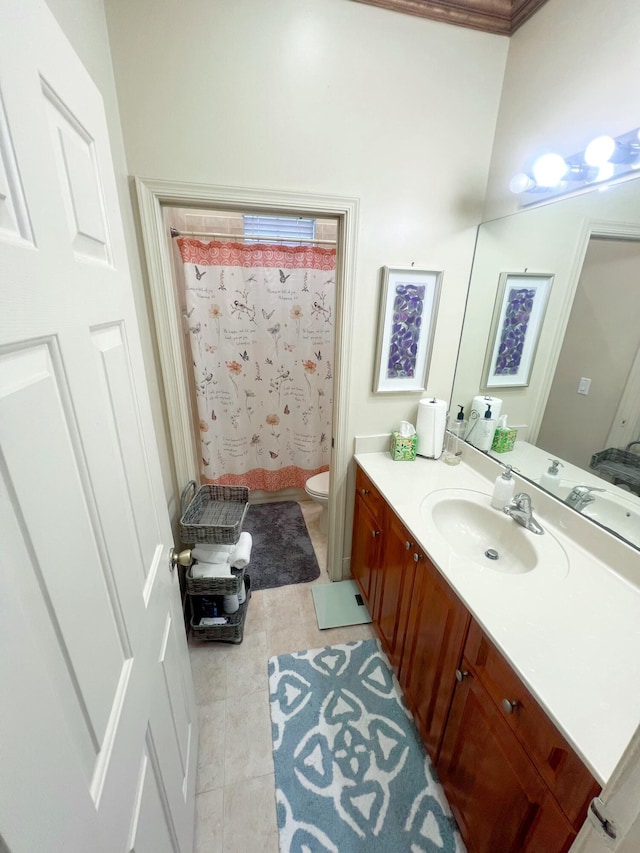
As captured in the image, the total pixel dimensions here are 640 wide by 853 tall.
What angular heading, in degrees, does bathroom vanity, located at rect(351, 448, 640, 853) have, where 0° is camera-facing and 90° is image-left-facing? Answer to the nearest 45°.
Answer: approximately 45°

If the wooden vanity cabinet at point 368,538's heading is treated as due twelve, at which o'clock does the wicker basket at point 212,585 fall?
The wicker basket is roughly at 1 o'clock from the wooden vanity cabinet.

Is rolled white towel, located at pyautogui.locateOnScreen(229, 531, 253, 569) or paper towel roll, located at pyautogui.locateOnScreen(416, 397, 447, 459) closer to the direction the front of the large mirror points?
the rolled white towel

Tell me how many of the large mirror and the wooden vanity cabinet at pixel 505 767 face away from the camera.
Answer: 0

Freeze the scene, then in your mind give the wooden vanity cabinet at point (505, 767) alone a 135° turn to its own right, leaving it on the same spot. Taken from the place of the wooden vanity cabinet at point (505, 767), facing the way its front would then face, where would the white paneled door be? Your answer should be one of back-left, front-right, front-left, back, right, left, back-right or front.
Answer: back-left

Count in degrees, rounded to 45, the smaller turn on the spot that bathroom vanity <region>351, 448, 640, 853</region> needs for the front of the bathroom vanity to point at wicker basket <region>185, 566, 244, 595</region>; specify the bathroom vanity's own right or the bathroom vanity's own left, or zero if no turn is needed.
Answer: approximately 45° to the bathroom vanity's own right

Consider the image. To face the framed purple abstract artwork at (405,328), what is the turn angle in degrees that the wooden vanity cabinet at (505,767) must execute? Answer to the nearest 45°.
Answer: approximately 90° to its right

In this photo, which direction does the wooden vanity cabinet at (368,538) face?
to the viewer's left
